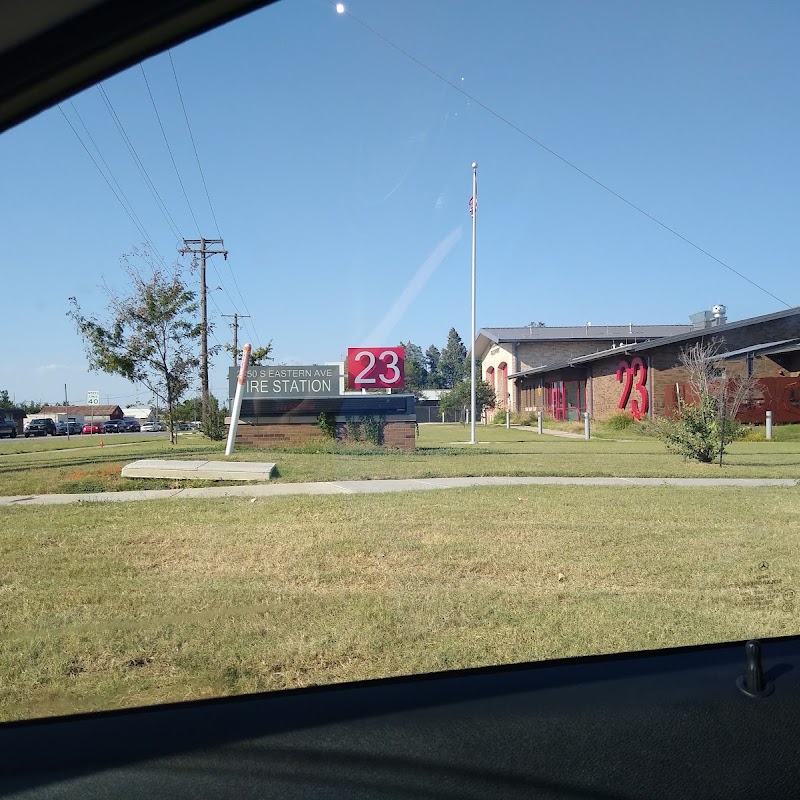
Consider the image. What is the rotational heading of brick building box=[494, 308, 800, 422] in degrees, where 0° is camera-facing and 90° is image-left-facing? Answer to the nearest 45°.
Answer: approximately 45°

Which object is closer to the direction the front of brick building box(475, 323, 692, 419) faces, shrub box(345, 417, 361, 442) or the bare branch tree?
the shrub

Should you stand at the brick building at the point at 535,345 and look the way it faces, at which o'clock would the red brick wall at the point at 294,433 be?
The red brick wall is roughly at 1 o'clock from the brick building.

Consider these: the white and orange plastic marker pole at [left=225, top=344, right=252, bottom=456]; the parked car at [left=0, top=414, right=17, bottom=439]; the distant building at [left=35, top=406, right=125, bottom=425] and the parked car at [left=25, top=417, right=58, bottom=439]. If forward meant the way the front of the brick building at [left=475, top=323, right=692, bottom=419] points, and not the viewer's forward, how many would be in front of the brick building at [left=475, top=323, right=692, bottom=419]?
4

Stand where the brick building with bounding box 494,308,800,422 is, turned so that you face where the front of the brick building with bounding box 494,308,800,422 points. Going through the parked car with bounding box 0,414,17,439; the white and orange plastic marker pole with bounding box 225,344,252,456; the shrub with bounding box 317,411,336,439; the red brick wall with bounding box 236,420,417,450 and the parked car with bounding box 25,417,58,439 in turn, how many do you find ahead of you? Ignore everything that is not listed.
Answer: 5

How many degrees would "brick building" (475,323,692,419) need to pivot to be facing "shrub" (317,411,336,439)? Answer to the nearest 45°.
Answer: approximately 45° to its right

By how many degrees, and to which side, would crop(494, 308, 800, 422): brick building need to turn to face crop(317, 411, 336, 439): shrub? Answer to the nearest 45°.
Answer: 0° — it already faces it

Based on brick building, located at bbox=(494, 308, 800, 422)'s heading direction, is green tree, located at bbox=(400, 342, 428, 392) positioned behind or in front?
in front

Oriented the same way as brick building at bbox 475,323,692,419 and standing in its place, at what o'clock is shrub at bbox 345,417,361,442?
The shrub is roughly at 1 o'clock from the brick building.

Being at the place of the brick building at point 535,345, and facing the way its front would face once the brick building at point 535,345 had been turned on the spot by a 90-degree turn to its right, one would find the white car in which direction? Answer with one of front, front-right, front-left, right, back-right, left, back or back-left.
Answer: front-left
